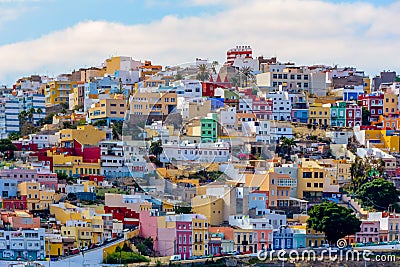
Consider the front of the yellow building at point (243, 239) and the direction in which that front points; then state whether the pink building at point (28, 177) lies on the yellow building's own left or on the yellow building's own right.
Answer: on the yellow building's own right

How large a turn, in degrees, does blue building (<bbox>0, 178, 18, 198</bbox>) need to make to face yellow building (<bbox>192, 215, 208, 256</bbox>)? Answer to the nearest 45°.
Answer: approximately 45° to its left

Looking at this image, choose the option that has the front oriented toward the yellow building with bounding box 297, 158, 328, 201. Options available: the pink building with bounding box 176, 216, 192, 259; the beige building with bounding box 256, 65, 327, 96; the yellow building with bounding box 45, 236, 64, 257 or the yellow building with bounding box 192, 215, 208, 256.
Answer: the beige building

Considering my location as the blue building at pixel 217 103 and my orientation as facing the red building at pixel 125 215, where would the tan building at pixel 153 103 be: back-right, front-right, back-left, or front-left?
front-right

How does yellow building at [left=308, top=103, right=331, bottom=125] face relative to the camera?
toward the camera

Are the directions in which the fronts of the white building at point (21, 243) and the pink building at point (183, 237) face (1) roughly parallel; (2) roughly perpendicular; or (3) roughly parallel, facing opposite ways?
roughly parallel

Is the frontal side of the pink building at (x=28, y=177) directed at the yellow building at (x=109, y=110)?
no

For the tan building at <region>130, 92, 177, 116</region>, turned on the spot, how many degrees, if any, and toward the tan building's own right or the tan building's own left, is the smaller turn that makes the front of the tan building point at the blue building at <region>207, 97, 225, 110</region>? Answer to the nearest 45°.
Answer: approximately 90° to the tan building's own left

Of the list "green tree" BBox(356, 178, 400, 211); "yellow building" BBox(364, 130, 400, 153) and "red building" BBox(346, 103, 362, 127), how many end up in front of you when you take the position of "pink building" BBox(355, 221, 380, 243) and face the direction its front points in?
0

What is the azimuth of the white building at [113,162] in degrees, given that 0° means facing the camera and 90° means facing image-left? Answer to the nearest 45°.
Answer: approximately 0°

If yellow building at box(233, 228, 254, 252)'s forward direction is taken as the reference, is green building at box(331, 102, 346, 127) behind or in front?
behind

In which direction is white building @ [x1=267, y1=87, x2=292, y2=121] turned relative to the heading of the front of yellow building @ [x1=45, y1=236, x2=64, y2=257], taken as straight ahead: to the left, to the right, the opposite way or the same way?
the same way

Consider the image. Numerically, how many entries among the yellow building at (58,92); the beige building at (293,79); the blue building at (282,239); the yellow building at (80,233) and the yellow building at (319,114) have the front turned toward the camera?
5

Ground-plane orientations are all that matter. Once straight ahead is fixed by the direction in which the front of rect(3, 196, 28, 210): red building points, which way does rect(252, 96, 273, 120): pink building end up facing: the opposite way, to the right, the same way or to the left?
the same way

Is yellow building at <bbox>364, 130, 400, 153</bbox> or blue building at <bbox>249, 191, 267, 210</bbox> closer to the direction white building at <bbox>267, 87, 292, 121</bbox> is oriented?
the blue building

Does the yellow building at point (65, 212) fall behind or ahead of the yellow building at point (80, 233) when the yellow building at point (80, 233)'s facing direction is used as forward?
behind

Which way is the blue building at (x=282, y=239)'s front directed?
toward the camera

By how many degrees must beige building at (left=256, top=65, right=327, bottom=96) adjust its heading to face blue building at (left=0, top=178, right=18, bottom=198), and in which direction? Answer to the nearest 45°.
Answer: approximately 45° to its right

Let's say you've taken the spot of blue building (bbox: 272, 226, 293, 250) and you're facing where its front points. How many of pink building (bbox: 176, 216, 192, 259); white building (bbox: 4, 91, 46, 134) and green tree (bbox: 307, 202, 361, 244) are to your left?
1
